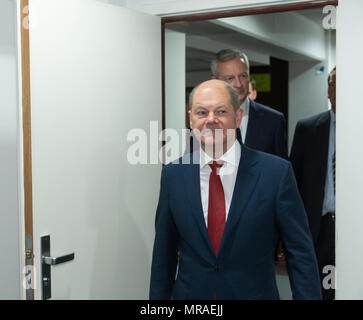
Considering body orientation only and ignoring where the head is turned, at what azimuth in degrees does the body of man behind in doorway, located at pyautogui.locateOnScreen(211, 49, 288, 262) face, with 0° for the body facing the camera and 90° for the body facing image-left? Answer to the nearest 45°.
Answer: approximately 0°

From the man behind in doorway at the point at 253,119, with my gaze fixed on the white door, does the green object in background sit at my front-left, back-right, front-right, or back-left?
back-right

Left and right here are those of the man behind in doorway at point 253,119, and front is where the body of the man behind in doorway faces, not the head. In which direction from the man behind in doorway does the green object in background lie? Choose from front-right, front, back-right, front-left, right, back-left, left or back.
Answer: back

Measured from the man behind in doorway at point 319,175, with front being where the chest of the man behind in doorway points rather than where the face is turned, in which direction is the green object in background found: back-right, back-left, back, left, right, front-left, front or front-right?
back

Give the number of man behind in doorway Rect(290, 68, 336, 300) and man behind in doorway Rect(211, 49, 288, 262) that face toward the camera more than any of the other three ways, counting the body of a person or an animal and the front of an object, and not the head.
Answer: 2

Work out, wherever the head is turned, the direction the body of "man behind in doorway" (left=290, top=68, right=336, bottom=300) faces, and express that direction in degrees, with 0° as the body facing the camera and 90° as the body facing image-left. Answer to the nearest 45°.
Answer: approximately 0°
